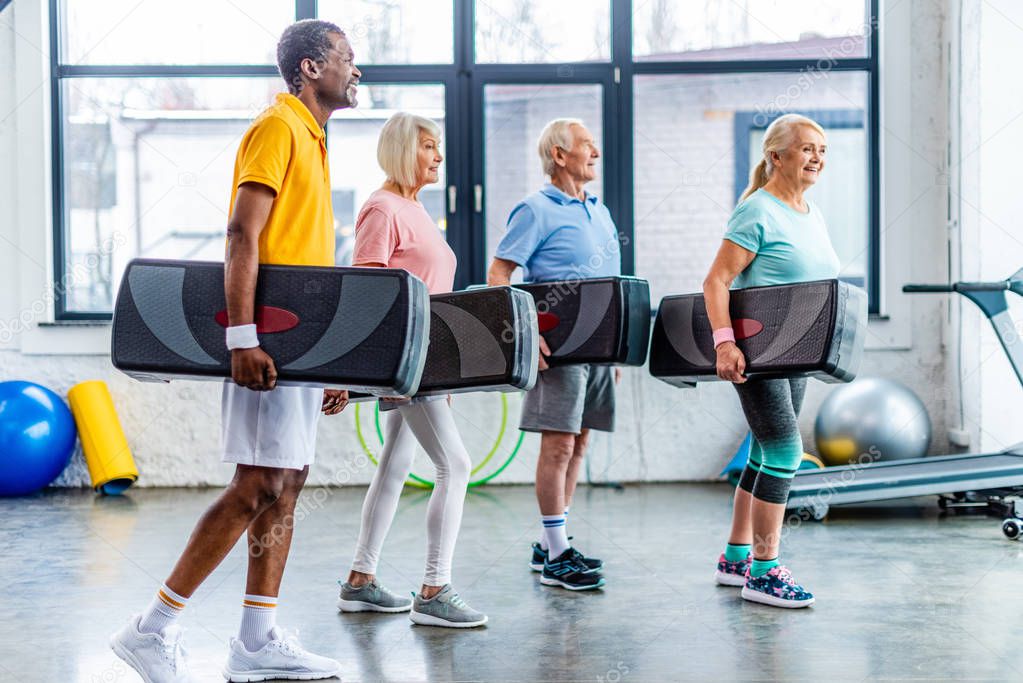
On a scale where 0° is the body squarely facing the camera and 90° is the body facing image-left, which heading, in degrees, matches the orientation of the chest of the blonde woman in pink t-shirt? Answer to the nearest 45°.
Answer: approximately 270°

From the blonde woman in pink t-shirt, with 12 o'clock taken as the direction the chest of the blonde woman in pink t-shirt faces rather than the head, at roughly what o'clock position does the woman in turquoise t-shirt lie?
The woman in turquoise t-shirt is roughly at 12 o'clock from the blonde woman in pink t-shirt.

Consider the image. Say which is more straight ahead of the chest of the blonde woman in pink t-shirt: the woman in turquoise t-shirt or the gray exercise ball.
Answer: the woman in turquoise t-shirt

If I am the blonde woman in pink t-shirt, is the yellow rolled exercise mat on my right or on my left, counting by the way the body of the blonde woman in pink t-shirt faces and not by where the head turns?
on my left

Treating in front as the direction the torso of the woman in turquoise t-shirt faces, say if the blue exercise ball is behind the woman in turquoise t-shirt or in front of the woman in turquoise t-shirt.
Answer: behind

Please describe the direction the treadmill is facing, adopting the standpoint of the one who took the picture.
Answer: facing to the right of the viewer

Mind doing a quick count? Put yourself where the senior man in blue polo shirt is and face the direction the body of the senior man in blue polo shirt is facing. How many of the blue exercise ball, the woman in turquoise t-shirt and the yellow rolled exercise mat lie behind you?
2

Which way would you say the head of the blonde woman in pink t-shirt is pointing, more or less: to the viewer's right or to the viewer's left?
to the viewer's right

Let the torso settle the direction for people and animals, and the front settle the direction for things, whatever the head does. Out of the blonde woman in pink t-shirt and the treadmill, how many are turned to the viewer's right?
2

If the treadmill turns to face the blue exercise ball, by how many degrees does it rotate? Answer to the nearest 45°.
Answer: approximately 180°

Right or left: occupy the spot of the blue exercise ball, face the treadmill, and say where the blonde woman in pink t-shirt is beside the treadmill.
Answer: right

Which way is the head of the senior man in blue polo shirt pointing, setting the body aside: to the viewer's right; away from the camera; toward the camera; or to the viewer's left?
to the viewer's right

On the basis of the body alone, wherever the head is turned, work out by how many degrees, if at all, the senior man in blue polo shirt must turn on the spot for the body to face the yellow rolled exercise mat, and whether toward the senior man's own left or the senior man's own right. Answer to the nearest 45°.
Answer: approximately 180°

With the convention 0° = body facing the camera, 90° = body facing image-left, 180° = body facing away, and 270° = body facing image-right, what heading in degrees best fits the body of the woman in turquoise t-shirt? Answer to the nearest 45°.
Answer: approximately 315°
